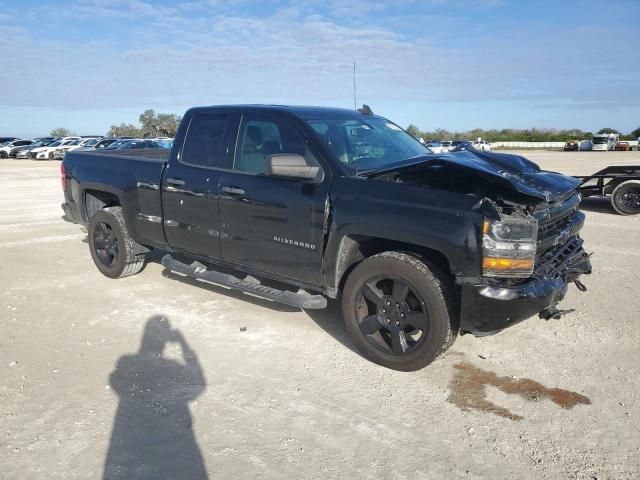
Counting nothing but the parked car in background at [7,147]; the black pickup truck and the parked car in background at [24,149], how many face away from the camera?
0

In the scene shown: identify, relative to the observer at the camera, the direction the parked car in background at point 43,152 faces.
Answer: facing the viewer and to the left of the viewer

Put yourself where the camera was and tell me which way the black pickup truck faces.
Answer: facing the viewer and to the right of the viewer

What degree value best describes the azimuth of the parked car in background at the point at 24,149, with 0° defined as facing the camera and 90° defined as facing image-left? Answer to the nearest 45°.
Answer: approximately 45°

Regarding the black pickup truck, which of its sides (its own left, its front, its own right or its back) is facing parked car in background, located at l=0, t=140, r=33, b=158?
back

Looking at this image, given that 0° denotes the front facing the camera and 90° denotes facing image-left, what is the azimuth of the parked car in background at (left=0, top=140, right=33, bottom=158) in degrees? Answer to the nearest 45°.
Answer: approximately 45°

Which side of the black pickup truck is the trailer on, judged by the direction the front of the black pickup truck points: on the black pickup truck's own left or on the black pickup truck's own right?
on the black pickup truck's own left

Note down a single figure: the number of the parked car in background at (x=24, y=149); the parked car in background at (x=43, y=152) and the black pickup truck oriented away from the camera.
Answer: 0
